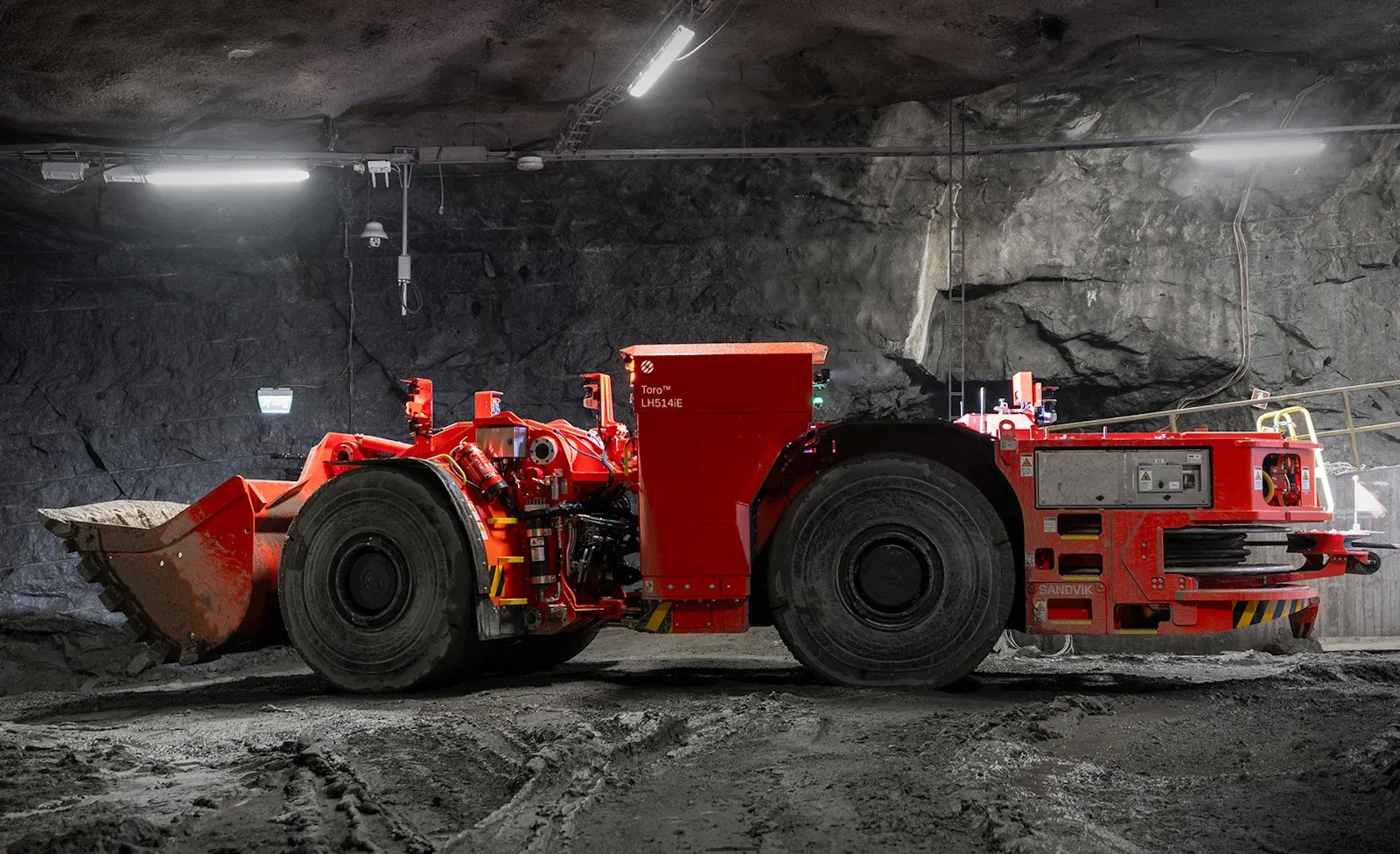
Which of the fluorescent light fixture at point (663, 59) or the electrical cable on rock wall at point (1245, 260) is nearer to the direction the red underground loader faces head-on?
the fluorescent light fixture

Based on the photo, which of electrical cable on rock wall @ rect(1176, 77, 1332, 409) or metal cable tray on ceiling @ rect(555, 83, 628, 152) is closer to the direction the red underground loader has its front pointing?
the metal cable tray on ceiling

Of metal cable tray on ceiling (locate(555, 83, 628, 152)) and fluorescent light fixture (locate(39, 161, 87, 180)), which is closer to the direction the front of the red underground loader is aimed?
the fluorescent light fixture

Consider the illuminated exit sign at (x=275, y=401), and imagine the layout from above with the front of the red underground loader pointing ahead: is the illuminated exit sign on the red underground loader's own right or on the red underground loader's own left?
on the red underground loader's own right

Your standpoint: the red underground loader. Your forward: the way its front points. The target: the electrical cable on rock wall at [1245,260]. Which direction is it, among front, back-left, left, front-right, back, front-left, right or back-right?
back-right

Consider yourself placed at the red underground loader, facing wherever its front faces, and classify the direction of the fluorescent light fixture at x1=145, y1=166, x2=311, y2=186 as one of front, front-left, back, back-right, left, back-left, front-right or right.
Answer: front-right

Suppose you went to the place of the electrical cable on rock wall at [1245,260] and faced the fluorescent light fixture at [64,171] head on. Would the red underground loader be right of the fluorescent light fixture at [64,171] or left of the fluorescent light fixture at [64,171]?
left

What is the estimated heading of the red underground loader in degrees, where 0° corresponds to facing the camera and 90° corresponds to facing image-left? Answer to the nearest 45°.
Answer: approximately 90°

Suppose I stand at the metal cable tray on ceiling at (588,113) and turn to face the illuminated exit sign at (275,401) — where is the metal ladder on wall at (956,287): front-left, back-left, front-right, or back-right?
back-right

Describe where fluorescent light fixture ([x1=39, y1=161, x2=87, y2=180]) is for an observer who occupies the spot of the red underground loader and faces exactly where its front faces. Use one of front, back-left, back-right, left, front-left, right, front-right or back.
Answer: front-right

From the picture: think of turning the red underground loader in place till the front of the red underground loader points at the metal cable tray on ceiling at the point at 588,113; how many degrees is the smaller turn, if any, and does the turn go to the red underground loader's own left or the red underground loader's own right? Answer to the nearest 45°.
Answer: approximately 90° to the red underground loader's own right
